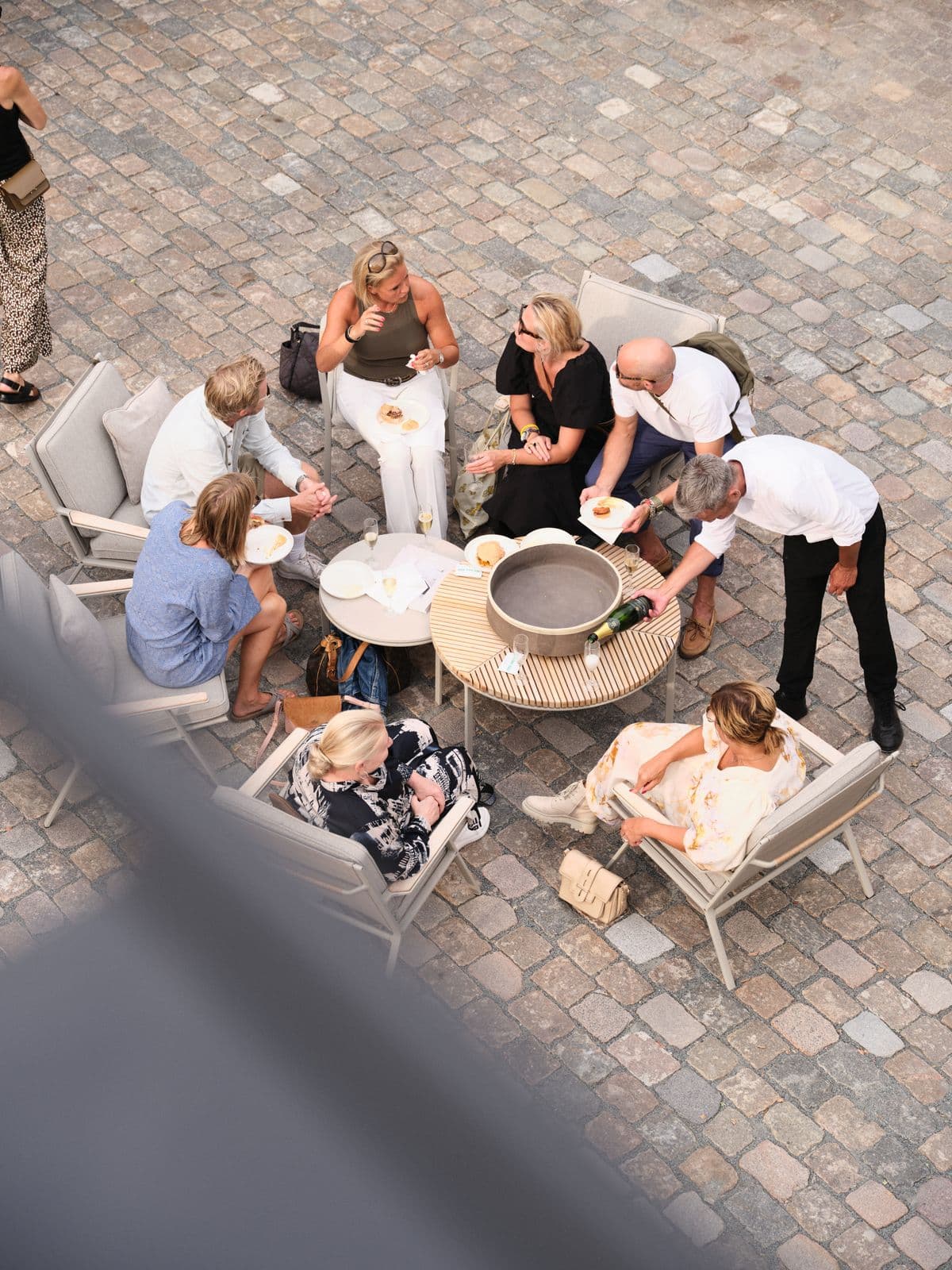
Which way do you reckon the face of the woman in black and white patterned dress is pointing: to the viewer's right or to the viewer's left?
to the viewer's right

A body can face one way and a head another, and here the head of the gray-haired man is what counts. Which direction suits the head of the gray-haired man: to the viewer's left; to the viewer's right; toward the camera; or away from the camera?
to the viewer's left

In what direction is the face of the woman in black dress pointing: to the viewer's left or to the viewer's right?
to the viewer's left

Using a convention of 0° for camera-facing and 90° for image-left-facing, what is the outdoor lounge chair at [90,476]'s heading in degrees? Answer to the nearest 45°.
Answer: approximately 315°

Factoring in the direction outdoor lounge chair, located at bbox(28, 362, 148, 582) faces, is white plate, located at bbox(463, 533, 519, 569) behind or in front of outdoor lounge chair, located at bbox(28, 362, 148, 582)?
in front

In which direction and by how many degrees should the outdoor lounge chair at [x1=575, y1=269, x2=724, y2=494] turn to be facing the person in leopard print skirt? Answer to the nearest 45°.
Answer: approximately 45° to its right

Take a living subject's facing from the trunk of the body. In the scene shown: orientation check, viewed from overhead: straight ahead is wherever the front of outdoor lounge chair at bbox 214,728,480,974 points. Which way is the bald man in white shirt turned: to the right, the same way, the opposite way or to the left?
the opposite way

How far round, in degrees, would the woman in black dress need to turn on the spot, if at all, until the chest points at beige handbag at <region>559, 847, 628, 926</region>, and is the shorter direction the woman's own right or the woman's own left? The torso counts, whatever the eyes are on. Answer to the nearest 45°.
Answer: approximately 45° to the woman's own left

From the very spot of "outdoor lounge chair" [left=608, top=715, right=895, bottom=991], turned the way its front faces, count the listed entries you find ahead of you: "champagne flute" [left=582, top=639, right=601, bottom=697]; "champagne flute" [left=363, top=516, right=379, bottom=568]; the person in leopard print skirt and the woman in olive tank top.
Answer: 4

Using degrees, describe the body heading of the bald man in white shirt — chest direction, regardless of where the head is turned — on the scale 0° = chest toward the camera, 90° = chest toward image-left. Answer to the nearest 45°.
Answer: approximately 45°

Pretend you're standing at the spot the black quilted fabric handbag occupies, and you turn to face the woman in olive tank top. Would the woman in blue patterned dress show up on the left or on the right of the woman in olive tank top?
right

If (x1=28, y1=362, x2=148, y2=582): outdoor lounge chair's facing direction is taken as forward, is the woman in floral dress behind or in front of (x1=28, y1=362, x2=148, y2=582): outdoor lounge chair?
in front
